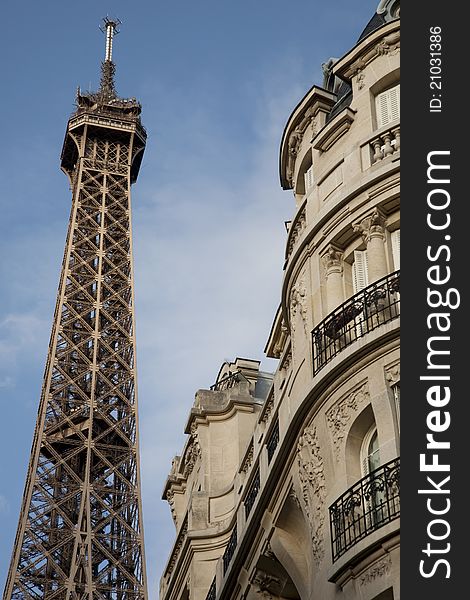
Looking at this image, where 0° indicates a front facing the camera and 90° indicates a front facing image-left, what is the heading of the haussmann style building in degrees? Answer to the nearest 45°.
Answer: approximately 45°
